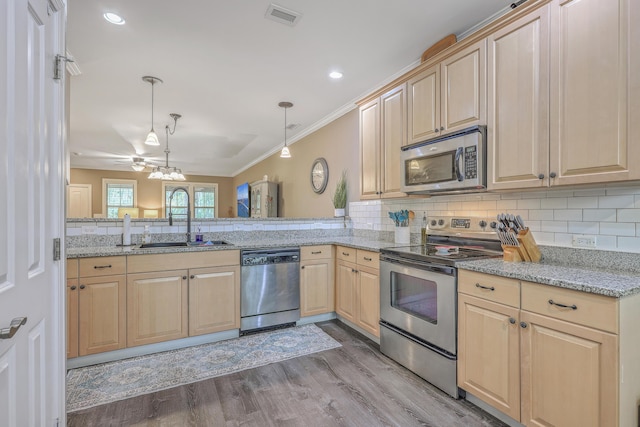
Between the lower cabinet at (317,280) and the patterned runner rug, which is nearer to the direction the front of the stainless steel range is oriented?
the patterned runner rug

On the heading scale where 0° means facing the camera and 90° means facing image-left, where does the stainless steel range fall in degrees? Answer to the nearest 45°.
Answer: approximately 45°

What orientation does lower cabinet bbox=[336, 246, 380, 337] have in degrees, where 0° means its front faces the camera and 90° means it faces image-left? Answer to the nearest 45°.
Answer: approximately 45°

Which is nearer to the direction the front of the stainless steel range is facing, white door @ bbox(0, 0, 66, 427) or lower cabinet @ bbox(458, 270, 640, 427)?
the white door

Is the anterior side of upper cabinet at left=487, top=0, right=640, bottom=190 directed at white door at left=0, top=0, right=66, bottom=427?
yes
